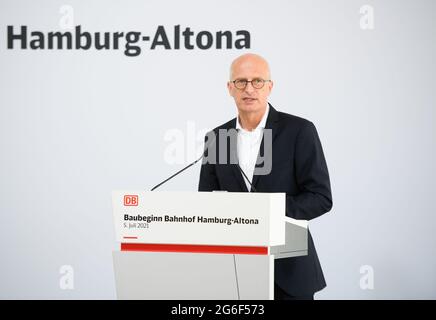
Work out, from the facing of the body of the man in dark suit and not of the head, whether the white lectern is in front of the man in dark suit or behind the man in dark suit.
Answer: in front

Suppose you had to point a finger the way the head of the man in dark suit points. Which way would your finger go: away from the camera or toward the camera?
toward the camera

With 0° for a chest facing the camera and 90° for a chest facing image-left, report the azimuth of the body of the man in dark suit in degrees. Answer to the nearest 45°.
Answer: approximately 45°
